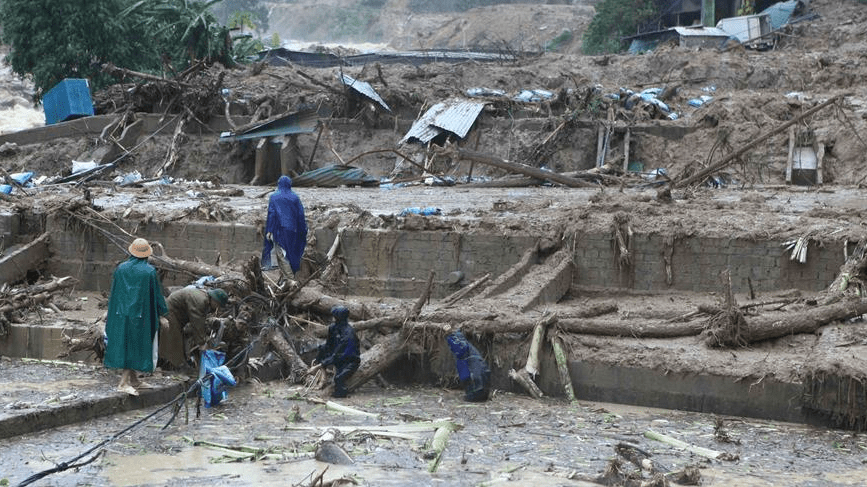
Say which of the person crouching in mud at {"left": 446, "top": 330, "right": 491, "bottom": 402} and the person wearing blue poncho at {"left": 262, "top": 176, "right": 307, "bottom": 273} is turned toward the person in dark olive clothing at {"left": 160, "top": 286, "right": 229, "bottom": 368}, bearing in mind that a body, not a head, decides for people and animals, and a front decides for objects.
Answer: the person crouching in mud

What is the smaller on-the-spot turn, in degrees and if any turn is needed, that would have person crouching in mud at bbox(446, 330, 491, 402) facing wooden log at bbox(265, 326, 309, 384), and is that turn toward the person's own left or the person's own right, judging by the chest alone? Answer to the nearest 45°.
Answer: approximately 45° to the person's own right

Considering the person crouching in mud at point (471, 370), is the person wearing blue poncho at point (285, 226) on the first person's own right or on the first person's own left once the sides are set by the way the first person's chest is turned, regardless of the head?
on the first person's own right

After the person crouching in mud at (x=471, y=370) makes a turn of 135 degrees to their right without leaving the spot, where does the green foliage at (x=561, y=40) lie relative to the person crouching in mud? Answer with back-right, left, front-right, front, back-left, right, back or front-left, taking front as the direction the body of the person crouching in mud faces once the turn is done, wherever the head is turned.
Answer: front-left

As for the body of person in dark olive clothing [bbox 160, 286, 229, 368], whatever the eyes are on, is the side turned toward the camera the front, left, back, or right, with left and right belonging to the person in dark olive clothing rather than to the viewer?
right

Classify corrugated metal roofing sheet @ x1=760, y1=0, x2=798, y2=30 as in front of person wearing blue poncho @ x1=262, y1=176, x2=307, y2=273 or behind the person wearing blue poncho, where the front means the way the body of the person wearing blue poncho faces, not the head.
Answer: in front

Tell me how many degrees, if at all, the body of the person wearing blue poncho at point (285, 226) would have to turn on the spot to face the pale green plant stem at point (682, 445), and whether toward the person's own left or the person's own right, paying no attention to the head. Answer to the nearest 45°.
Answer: approximately 135° to the person's own right

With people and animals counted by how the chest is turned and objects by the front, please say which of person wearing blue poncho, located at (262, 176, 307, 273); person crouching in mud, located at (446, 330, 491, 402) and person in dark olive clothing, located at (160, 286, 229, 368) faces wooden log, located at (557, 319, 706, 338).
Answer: the person in dark olive clothing

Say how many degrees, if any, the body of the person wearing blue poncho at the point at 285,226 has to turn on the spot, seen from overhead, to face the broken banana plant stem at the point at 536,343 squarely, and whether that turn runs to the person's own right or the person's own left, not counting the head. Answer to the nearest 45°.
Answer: approximately 135° to the person's own right

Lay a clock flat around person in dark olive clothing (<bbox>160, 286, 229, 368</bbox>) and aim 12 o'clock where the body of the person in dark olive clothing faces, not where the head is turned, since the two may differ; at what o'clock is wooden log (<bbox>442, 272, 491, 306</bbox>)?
The wooden log is roughly at 11 o'clock from the person in dark olive clothing.

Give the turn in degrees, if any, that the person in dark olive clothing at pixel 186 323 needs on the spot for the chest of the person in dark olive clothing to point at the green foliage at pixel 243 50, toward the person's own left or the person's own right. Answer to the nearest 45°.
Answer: approximately 90° to the person's own left

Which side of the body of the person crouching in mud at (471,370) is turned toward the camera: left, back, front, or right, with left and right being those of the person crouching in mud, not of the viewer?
left

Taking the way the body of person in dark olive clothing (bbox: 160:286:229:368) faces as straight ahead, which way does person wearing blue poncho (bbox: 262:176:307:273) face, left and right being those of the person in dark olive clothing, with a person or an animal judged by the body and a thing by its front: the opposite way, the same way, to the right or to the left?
to the left

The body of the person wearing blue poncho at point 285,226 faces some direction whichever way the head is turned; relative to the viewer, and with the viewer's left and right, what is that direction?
facing away from the viewer

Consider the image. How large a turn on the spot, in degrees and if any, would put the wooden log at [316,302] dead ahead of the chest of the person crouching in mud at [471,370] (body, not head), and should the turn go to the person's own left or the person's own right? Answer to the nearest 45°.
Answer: approximately 45° to the person's own right

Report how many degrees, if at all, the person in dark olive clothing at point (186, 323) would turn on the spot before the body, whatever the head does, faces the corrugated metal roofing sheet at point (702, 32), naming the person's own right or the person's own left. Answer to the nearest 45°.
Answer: approximately 45° to the person's own left

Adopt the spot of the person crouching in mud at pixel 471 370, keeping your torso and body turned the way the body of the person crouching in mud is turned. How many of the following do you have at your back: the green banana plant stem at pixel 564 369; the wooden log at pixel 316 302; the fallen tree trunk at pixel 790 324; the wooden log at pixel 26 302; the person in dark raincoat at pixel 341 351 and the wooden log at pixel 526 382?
3

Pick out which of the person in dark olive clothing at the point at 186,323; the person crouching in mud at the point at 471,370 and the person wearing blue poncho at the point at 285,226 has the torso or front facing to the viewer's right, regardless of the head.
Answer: the person in dark olive clothing
